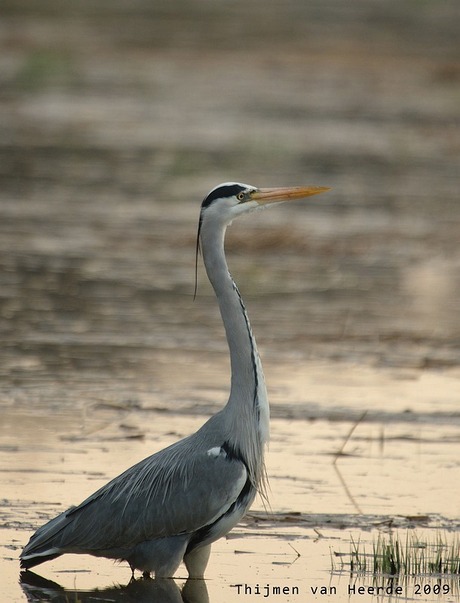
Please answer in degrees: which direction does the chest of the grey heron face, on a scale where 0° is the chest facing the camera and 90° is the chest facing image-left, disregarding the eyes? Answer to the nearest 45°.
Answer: approximately 270°
